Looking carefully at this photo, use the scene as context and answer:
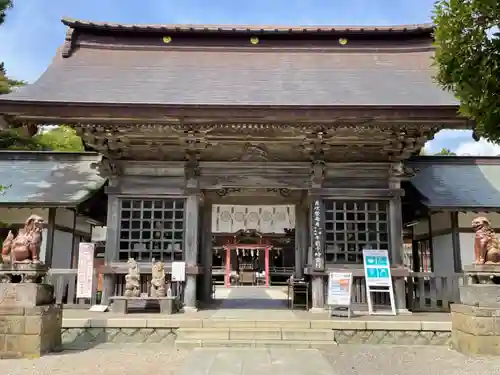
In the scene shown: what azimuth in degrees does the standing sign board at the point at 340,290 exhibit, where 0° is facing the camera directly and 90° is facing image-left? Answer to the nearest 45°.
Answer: approximately 0°

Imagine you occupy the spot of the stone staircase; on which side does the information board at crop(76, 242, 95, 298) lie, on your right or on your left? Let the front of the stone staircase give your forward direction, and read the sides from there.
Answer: on your right

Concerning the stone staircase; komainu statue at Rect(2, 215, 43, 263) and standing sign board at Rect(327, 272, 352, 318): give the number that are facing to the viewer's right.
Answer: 1

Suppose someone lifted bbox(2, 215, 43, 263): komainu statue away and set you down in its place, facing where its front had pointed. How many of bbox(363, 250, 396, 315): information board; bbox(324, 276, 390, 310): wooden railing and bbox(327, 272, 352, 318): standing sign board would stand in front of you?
3

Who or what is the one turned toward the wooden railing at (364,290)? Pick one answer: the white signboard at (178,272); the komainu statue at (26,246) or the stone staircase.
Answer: the komainu statue

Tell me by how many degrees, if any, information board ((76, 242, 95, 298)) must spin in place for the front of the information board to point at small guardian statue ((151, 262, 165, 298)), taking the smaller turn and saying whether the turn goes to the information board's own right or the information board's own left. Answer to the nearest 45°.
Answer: approximately 45° to the information board's own left

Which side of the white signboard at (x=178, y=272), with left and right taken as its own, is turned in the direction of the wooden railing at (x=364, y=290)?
left

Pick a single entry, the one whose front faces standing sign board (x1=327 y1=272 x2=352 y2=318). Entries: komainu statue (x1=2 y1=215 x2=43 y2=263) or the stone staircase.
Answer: the komainu statue

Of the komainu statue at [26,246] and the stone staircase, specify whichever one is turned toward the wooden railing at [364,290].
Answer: the komainu statue

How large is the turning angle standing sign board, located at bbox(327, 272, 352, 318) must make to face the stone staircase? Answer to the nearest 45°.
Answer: approximately 45° to its right

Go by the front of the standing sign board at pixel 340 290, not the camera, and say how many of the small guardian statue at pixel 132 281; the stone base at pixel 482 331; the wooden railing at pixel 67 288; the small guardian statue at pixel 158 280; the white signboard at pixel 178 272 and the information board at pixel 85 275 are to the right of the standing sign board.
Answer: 5

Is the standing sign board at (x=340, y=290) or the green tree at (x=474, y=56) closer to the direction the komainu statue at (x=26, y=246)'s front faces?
the standing sign board
